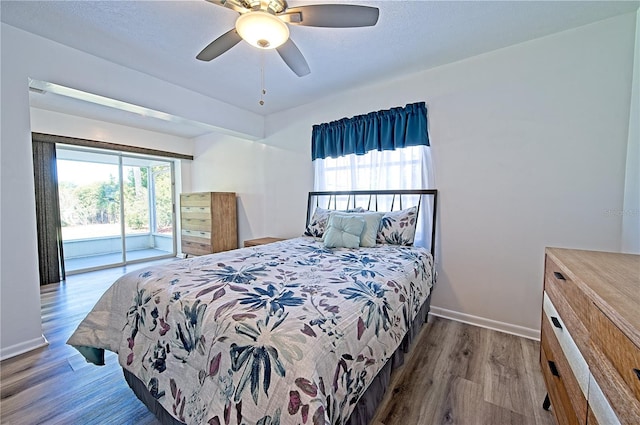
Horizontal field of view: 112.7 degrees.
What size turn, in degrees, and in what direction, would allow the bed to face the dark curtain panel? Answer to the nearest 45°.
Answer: approximately 90° to its right

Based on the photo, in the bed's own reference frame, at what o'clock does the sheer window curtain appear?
The sheer window curtain is roughly at 6 o'clock from the bed.

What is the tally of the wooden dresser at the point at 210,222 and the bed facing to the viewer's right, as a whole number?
0

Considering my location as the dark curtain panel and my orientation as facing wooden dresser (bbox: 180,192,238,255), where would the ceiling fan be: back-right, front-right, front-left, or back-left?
front-right

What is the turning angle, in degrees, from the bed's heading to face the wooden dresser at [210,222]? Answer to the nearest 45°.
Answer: approximately 135° to its right

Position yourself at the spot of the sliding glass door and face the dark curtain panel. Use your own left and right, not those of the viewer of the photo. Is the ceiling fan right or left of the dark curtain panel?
left

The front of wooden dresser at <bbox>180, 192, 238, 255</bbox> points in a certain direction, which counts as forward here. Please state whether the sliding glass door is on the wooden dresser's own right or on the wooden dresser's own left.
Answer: on the wooden dresser's own right

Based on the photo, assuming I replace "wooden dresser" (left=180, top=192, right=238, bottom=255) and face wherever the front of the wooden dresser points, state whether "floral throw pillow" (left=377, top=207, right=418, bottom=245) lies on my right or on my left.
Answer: on my left

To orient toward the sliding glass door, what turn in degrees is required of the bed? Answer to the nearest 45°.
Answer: approximately 90° to its right

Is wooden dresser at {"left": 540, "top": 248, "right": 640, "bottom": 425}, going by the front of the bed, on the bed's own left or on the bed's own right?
on the bed's own left

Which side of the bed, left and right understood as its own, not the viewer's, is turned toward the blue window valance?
back

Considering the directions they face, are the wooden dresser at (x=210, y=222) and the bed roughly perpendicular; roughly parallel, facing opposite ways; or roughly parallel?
roughly parallel

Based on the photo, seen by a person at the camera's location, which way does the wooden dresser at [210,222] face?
facing the viewer and to the left of the viewer
